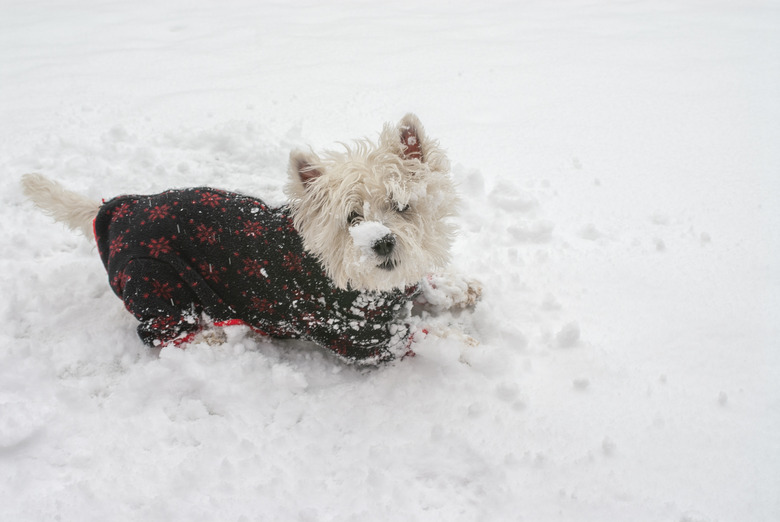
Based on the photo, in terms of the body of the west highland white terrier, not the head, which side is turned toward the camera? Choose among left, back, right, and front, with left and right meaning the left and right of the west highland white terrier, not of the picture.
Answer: right
